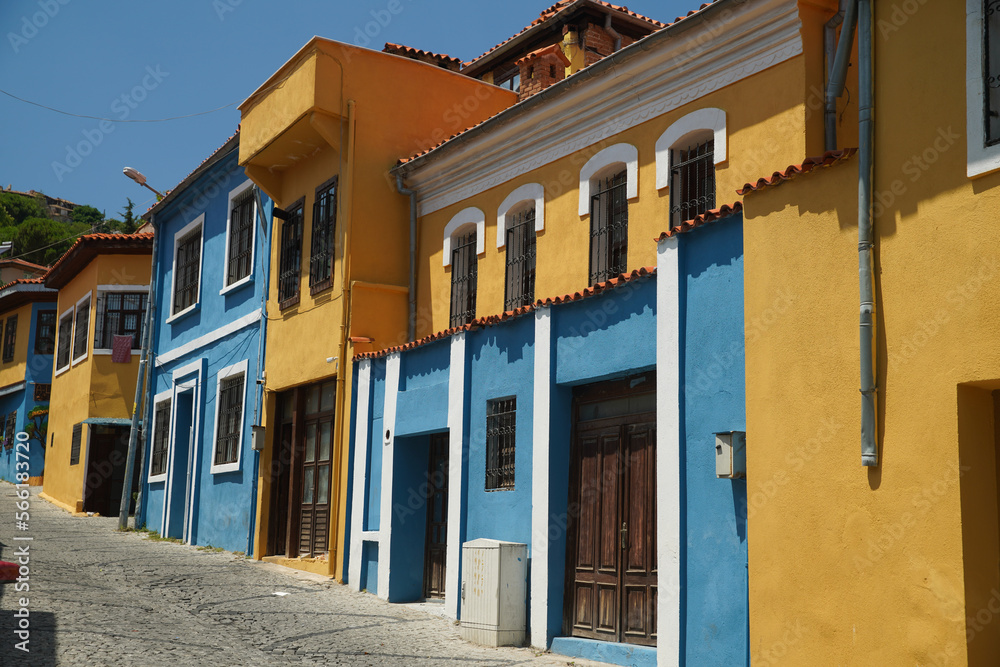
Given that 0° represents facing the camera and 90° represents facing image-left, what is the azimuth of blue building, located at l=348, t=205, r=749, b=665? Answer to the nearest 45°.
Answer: approximately 45°

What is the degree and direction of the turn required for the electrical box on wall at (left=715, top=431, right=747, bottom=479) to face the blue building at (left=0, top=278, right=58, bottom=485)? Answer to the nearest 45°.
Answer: approximately 90° to its right

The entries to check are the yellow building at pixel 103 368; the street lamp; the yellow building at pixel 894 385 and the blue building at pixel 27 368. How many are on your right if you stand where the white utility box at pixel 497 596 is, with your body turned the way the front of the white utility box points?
3

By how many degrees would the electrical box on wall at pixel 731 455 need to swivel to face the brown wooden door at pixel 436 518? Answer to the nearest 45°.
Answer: approximately 90° to its right

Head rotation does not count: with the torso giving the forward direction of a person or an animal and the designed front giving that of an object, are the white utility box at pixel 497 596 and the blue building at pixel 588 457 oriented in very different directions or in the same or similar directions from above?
same or similar directions

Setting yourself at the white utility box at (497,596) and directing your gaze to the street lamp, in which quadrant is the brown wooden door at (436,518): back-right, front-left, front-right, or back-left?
front-right

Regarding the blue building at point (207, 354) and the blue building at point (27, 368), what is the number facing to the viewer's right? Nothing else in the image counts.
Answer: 0

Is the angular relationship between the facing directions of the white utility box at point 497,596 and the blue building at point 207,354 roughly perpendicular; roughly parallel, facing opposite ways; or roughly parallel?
roughly parallel

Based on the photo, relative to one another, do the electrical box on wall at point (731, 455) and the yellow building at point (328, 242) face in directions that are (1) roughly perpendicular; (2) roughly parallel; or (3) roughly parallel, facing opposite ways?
roughly parallel

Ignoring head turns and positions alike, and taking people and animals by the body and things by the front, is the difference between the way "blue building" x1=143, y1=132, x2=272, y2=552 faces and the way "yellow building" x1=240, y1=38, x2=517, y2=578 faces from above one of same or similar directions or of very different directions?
same or similar directions

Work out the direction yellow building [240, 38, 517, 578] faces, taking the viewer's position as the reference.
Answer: facing the viewer and to the left of the viewer

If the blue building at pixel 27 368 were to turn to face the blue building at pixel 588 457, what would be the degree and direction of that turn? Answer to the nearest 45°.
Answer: approximately 45° to its left

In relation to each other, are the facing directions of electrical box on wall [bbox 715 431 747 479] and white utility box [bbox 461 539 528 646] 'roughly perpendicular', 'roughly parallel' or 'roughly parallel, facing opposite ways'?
roughly parallel
